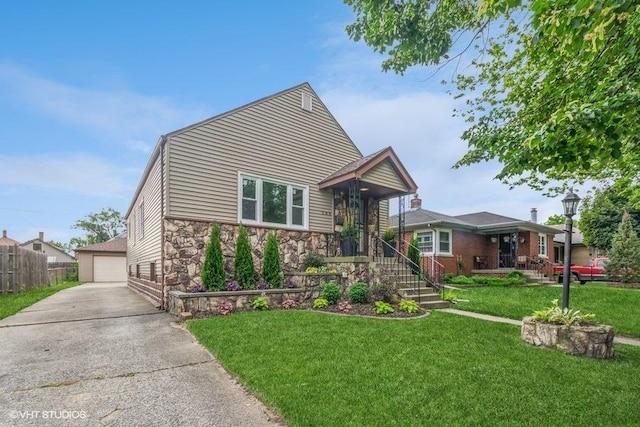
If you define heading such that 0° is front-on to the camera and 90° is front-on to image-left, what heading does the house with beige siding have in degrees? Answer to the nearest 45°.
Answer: approximately 315°

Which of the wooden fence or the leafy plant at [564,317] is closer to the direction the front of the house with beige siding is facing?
the leafy plant

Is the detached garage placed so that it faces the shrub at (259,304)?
yes

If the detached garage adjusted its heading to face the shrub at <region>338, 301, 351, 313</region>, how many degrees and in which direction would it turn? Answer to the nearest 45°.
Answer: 0° — it already faces it

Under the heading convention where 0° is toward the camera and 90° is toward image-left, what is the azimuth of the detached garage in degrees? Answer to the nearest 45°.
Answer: approximately 0°

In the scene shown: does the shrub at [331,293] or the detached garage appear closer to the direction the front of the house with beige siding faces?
the shrub

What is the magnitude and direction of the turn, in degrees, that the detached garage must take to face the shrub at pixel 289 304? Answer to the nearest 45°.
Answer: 0° — it already faces it
